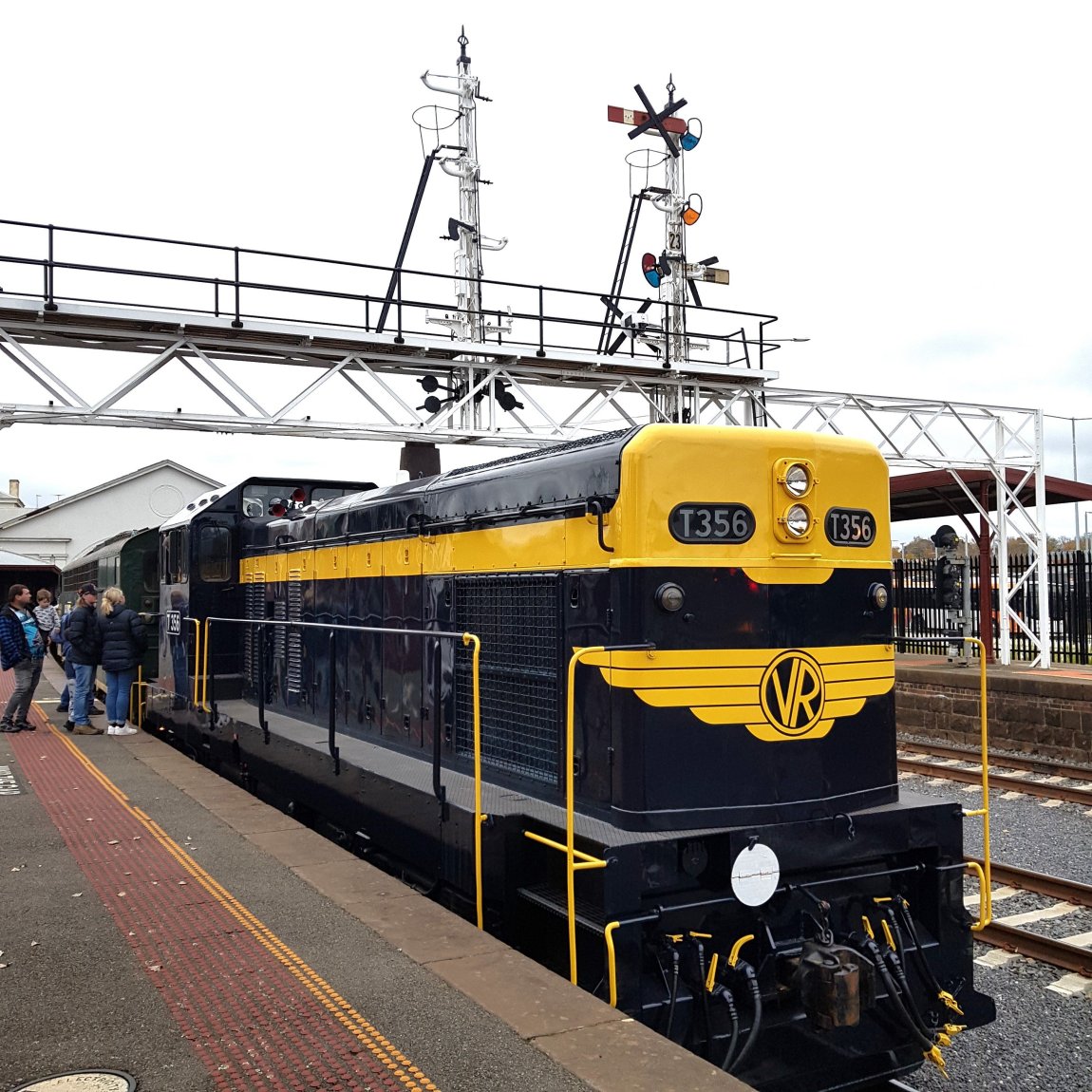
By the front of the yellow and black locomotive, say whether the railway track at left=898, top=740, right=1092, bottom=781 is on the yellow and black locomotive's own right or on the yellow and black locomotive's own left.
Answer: on the yellow and black locomotive's own left

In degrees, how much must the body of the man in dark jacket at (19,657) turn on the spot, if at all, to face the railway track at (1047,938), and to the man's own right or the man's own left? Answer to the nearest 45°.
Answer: approximately 45° to the man's own right

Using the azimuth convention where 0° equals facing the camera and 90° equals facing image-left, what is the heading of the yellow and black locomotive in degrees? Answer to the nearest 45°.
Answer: approximately 315°

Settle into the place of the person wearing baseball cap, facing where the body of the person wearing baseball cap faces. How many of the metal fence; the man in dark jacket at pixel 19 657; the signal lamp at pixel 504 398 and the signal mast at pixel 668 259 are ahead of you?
3

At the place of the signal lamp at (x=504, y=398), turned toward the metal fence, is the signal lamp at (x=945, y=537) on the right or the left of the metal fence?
right

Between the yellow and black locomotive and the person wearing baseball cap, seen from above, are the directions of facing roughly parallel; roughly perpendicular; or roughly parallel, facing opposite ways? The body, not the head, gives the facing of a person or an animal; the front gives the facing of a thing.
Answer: roughly perpendicular

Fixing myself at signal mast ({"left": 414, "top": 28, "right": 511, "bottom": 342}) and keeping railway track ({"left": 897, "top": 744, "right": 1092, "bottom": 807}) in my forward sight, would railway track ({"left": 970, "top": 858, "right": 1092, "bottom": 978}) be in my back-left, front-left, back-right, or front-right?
front-right

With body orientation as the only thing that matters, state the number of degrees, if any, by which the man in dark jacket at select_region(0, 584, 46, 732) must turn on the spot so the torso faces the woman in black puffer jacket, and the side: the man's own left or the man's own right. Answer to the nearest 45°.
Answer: approximately 45° to the man's own right

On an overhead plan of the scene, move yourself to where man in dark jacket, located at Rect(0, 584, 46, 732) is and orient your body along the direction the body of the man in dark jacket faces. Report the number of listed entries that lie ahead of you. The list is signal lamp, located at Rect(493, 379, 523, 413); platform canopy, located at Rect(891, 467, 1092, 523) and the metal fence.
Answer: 3

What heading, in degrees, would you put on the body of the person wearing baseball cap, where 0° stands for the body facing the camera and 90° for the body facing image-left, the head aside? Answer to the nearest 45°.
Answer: approximately 270°
